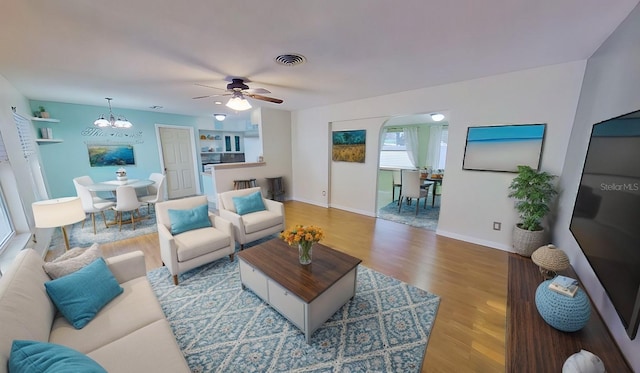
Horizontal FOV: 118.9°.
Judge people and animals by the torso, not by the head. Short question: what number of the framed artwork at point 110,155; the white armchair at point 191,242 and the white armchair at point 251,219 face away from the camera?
0

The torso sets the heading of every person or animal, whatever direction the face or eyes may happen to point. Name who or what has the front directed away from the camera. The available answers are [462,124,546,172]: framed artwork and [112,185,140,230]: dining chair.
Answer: the dining chair

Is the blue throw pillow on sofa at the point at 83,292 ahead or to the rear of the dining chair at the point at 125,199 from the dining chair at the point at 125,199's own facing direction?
to the rear

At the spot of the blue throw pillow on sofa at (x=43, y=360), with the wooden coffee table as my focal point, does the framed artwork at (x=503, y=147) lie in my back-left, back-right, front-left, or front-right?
front-right

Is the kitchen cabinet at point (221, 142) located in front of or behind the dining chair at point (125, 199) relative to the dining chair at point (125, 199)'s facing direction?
in front

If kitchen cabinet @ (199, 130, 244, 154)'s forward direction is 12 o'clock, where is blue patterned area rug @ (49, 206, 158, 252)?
The blue patterned area rug is roughly at 1 o'clock from the kitchen cabinet.

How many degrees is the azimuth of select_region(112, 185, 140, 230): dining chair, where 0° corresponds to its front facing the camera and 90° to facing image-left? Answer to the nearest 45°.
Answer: approximately 180°

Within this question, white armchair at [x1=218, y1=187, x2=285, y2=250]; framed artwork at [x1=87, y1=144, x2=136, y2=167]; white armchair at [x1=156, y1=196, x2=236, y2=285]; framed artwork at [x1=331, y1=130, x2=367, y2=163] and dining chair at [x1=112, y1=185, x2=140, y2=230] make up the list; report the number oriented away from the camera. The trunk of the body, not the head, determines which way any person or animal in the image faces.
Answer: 1

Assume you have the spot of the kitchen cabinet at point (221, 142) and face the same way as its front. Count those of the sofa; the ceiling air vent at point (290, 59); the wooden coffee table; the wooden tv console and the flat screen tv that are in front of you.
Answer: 5

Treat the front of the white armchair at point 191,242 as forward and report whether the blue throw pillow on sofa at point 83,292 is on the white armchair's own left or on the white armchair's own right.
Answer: on the white armchair's own right

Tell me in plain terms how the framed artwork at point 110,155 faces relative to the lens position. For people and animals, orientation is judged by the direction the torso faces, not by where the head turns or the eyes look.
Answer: facing the viewer

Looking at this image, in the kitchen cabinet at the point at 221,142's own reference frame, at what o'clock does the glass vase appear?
The glass vase is roughly at 12 o'clock from the kitchen cabinet.

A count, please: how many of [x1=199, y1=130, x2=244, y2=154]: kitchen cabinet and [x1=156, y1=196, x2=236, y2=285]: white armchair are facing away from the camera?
0

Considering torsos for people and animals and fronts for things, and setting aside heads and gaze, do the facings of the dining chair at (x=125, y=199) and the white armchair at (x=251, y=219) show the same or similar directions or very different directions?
very different directions

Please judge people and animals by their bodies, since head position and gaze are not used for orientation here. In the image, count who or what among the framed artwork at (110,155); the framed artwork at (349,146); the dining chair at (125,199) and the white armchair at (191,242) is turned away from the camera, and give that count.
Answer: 1

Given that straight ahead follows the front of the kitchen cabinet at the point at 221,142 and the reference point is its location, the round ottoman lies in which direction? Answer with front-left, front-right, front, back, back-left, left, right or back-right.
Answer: front

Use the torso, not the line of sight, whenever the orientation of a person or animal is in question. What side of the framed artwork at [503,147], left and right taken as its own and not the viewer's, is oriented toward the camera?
front

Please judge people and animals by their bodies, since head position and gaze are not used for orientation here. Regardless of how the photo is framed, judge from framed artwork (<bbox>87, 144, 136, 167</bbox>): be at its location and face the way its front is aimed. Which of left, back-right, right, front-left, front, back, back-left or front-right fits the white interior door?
left

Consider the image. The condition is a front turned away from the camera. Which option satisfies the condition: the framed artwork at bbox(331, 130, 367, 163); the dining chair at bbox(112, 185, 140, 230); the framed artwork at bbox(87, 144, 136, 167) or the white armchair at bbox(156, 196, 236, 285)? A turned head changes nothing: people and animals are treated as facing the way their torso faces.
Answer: the dining chair

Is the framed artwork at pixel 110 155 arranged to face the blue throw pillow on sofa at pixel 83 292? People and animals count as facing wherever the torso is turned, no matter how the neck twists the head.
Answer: yes

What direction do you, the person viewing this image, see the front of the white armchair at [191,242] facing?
facing the viewer and to the right of the viewer

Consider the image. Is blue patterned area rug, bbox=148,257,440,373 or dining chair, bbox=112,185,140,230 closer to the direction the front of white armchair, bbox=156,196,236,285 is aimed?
the blue patterned area rug
